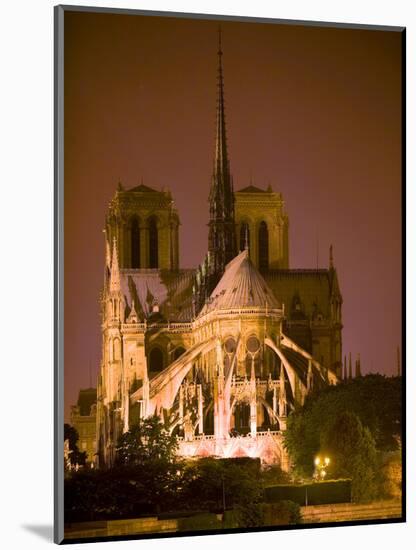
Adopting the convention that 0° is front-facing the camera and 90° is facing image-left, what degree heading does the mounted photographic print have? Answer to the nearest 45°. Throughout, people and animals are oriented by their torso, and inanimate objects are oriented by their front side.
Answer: approximately 315°
